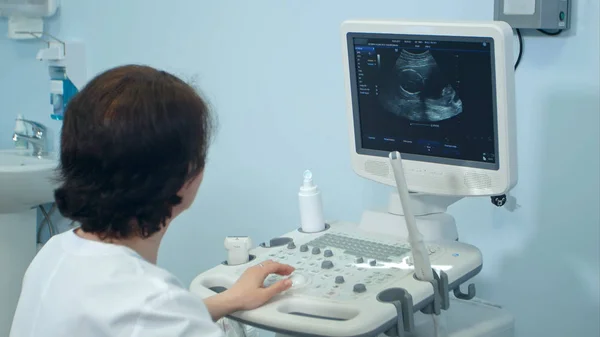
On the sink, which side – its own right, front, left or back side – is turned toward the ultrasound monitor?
left

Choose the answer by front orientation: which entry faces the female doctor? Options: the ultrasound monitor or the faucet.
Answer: the ultrasound monitor

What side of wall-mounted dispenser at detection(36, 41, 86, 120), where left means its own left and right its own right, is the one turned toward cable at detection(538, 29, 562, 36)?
left

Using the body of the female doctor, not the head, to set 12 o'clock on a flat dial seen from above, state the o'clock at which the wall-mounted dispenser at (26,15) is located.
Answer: The wall-mounted dispenser is roughly at 10 o'clock from the female doctor.

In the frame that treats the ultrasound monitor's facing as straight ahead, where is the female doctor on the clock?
The female doctor is roughly at 12 o'clock from the ultrasound monitor.

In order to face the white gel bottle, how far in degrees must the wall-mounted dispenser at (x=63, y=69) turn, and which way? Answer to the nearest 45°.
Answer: approximately 45° to its left

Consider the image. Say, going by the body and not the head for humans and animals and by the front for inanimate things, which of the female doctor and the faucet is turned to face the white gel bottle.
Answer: the female doctor

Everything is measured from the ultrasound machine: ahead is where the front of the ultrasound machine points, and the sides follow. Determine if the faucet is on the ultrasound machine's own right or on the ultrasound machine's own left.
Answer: on the ultrasound machine's own right

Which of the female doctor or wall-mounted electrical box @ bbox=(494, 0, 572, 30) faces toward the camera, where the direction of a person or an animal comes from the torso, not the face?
the wall-mounted electrical box

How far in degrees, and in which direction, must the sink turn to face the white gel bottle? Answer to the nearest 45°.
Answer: approximately 90° to its left

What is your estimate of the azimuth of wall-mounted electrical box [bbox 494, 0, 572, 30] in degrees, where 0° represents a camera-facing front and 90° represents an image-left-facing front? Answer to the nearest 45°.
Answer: approximately 0°

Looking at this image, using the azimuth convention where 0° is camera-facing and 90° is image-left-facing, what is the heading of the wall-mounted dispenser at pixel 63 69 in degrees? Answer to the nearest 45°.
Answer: approximately 45°
